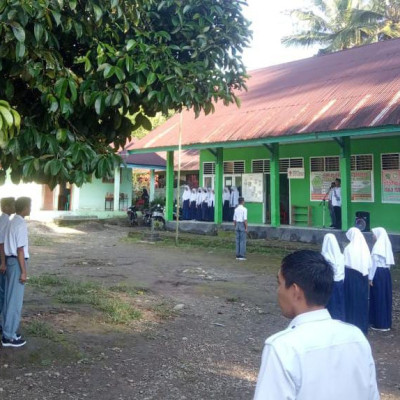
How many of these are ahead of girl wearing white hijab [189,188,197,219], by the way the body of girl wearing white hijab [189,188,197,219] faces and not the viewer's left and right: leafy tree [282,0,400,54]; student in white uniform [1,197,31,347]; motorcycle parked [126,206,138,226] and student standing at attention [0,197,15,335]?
2

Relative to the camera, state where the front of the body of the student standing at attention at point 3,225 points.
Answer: to the viewer's right

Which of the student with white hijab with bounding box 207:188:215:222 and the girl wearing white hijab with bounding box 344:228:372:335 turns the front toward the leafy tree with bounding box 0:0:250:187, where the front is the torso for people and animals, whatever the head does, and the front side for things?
the student with white hijab

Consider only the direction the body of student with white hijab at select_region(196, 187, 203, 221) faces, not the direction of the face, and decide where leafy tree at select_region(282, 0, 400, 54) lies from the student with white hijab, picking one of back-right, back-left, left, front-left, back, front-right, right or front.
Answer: back-left

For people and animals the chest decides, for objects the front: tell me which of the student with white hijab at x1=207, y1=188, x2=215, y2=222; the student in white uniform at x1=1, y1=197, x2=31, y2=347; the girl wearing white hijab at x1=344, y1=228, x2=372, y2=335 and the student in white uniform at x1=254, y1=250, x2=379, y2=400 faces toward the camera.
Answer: the student with white hijab

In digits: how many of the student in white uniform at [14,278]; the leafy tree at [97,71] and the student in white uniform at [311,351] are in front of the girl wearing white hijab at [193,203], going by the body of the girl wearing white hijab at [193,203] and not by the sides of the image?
3

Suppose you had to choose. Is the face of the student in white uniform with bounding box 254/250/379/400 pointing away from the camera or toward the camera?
away from the camera

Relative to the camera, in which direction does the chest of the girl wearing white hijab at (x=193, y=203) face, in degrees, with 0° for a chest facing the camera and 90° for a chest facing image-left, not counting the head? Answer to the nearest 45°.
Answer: approximately 0°

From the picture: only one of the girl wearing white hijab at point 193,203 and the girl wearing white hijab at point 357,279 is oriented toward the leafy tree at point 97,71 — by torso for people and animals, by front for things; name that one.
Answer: the girl wearing white hijab at point 193,203

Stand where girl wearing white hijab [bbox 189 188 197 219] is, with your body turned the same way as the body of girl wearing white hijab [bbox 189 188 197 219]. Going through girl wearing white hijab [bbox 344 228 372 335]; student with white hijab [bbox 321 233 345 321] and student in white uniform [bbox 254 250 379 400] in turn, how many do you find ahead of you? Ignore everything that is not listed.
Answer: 3

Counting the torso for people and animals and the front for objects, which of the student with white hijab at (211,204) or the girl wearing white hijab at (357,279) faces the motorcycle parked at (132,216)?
the girl wearing white hijab

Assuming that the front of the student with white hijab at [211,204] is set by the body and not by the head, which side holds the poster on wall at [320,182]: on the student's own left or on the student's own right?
on the student's own left

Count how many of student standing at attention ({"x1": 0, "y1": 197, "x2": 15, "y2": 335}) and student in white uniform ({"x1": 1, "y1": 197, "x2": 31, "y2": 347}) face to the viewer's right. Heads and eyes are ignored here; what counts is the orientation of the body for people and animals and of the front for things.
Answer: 2

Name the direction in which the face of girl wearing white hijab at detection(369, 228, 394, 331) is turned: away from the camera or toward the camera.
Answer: away from the camera

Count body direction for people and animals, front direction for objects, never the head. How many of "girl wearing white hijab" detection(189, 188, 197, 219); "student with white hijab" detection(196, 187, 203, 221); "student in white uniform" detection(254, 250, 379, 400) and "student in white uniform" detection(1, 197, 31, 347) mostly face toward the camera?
2
